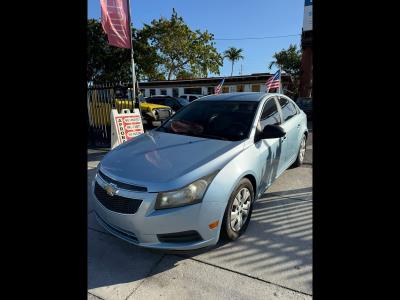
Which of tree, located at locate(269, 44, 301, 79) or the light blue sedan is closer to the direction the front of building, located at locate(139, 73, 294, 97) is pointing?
the light blue sedan

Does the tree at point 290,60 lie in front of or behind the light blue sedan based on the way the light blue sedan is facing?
behind

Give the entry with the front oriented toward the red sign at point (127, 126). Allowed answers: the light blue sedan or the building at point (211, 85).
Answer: the building

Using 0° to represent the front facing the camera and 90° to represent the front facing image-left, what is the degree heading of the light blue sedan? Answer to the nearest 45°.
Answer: approximately 45°

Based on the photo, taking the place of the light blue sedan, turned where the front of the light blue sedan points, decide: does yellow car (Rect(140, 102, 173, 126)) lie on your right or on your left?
on your right
